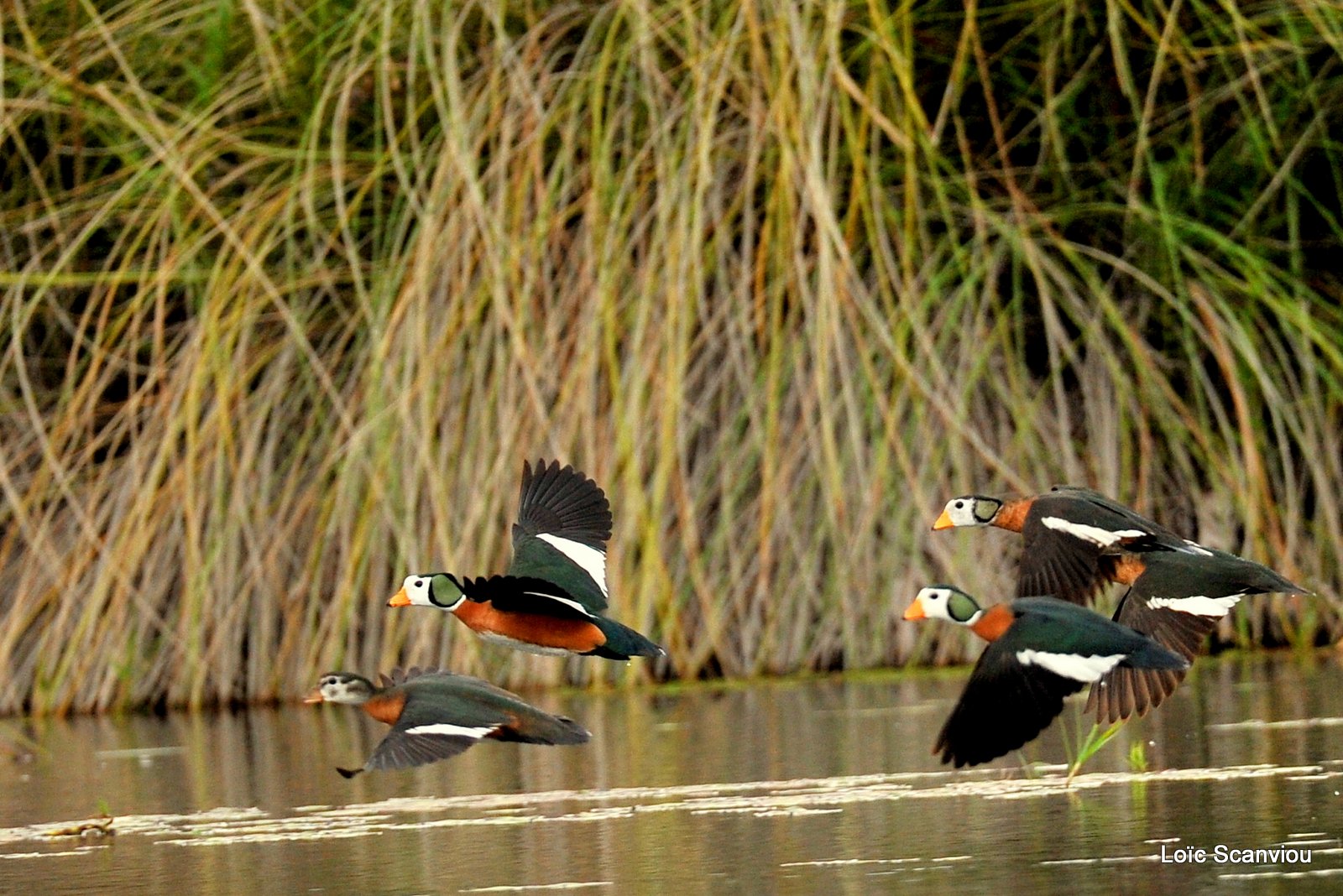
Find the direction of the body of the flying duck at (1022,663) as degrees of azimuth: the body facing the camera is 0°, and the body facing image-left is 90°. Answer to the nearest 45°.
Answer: approximately 90°

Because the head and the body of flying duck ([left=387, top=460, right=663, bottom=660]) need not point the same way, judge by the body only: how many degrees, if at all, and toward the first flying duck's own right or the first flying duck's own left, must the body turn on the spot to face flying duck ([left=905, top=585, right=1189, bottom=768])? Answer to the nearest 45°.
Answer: approximately 135° to the first flying duck's own left

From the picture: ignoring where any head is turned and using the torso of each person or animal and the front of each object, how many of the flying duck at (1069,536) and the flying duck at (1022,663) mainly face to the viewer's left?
2

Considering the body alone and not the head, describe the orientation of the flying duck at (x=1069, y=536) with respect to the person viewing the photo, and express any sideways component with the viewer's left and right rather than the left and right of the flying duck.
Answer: facing to the left of the viewer

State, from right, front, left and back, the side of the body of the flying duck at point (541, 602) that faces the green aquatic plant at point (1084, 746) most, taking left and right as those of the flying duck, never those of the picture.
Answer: back

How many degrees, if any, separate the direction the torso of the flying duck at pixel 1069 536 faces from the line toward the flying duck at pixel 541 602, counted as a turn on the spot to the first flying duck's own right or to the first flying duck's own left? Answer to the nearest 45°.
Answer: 0° — it already faces it

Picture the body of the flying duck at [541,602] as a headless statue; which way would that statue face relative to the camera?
to the viewer's left

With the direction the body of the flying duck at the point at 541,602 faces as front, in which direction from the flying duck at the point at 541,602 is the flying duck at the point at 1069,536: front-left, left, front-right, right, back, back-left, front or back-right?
back

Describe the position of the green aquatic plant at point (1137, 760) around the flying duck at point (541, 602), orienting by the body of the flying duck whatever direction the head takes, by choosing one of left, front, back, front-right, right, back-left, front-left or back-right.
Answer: back

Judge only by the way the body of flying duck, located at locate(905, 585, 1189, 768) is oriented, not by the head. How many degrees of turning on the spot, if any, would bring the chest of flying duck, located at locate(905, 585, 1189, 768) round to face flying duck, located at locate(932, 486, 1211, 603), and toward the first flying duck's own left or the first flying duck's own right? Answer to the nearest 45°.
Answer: approximately 90° to the first flying duck's own right
